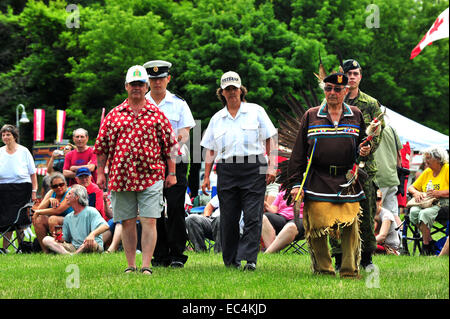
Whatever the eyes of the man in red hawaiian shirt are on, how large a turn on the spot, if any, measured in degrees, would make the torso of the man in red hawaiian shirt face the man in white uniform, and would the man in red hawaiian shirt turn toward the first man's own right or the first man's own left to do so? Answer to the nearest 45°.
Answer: approximately 135° to the first man's own left

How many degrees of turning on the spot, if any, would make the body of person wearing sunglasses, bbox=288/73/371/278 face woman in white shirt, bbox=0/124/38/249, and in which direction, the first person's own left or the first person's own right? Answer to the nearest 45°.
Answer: approximately 135° to the first person's own right

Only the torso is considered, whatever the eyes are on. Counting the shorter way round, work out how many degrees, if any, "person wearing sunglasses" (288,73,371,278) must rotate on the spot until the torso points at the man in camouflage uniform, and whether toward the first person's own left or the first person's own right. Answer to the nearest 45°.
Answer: approximately 135° to the first person's own left

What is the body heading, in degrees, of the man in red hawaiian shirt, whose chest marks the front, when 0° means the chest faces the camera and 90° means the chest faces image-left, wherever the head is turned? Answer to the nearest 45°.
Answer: approximately 0°

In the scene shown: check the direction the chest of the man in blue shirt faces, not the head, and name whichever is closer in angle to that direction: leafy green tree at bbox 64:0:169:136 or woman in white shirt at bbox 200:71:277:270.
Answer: the woman in white shirt

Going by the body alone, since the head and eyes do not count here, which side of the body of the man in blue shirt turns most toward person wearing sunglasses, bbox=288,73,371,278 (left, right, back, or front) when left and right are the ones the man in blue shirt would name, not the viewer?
left

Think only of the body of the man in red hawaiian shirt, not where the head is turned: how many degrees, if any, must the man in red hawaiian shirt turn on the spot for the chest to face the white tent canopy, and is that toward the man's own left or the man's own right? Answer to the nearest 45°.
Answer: approximately 135° to the man's own left

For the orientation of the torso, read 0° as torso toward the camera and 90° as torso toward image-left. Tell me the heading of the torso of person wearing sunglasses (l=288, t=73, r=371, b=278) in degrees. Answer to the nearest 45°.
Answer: approximately 0°

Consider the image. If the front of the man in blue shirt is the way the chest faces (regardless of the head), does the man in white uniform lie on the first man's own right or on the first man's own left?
on the first man's own left

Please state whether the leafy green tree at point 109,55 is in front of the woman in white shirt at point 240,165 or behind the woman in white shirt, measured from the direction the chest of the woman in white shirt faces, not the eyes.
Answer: behind
